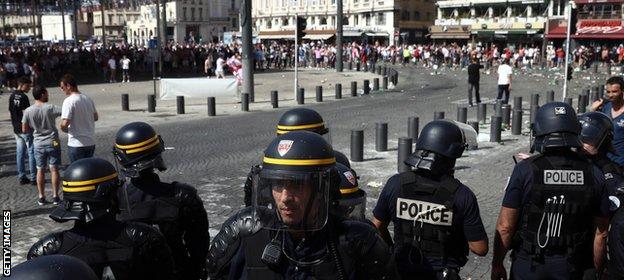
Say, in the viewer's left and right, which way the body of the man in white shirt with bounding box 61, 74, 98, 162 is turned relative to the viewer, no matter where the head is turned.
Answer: facing away from the viewer and to the left of the viewer

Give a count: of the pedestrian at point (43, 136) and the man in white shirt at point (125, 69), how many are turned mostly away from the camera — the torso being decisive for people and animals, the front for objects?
1

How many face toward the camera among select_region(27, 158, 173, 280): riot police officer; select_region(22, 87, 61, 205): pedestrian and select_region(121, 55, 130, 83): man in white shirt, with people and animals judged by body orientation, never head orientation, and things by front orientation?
1

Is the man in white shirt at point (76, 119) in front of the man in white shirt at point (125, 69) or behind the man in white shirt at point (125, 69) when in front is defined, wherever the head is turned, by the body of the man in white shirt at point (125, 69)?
in front

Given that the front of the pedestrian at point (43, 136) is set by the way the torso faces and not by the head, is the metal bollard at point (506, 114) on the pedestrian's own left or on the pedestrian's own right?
on the pedestrian's own right

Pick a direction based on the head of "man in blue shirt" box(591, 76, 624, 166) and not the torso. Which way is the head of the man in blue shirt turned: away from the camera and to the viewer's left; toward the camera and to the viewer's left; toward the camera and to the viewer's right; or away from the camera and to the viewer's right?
toward the camera and to the viewer's left

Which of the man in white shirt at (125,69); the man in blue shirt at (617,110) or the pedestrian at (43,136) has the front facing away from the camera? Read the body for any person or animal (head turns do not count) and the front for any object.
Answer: the pedestrian

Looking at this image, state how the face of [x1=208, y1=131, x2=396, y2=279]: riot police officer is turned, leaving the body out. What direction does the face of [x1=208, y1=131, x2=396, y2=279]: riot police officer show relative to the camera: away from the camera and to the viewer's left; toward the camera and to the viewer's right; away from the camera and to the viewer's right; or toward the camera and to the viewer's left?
toward the camera and to the viewer's left

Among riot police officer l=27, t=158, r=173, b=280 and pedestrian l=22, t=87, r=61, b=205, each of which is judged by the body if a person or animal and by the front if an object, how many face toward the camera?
0

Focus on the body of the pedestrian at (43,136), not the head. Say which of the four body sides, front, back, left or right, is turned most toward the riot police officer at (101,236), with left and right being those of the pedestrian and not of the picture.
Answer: back

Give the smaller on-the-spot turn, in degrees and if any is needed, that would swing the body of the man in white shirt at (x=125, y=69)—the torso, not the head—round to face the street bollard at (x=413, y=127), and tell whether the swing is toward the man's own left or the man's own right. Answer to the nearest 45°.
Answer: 0° — they already face it
